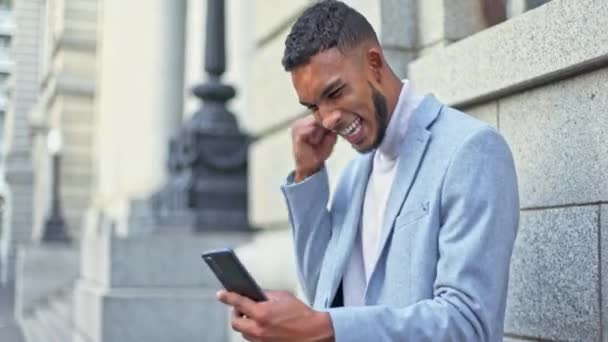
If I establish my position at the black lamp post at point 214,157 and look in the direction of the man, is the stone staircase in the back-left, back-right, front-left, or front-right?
back-right

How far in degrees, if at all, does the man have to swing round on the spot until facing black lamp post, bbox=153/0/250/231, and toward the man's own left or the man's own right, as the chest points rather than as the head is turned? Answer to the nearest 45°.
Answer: approximately 135° to the man's own right

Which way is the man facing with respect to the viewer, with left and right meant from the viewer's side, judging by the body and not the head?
facing the viewer and to the left of the viewer

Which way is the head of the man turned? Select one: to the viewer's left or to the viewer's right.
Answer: to the viewer's left

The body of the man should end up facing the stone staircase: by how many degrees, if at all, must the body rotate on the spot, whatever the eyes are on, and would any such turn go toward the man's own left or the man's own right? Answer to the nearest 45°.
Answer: approximately 90° to the man's own right
